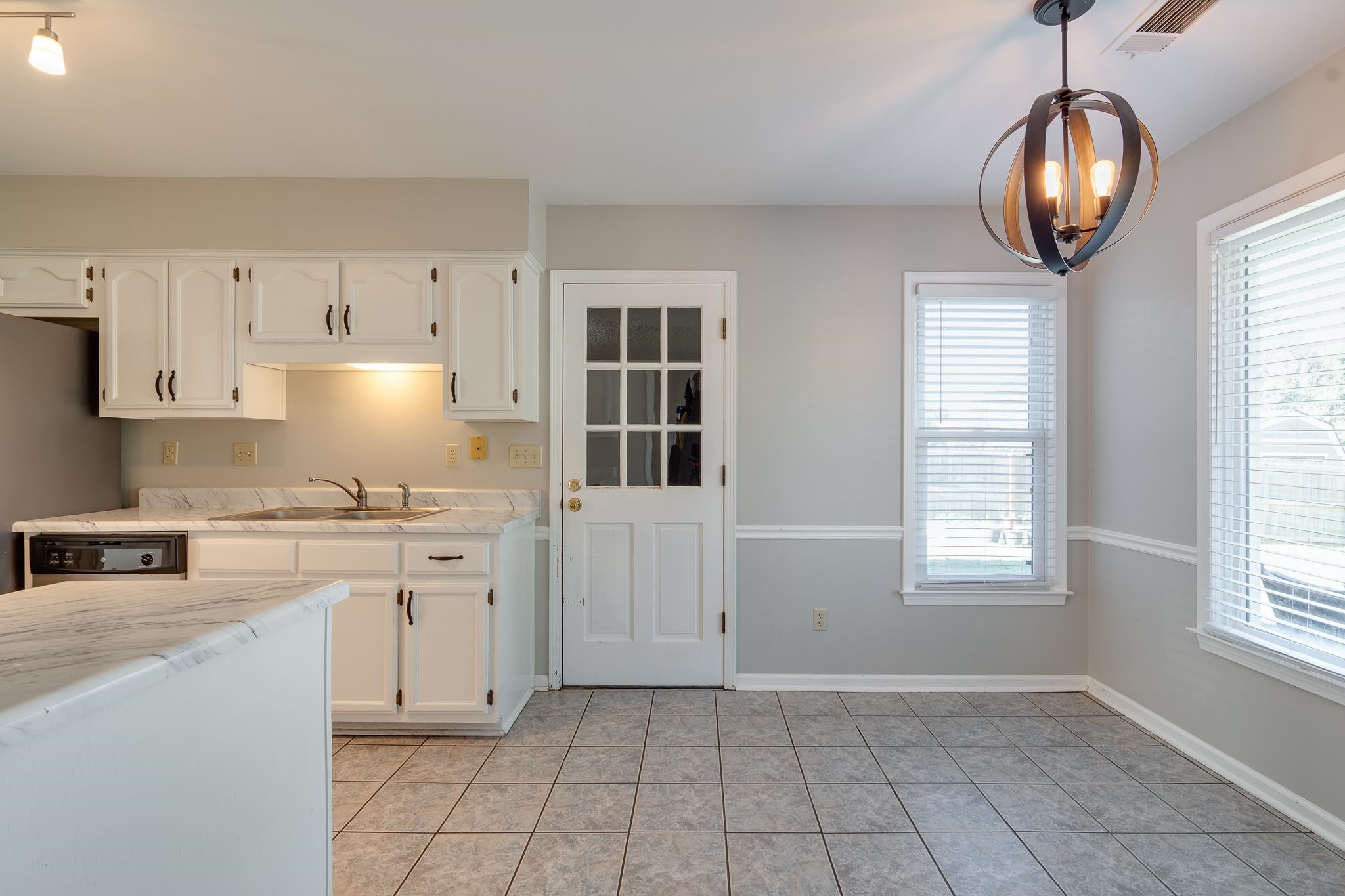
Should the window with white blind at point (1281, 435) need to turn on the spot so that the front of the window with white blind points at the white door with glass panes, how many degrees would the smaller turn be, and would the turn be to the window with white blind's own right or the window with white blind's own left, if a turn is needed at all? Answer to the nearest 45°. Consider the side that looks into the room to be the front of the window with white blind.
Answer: approximately 45° to the window with white blind's own right

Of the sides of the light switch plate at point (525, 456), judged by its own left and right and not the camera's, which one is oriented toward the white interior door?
left

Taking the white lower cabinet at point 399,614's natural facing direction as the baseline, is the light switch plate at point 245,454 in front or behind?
behind

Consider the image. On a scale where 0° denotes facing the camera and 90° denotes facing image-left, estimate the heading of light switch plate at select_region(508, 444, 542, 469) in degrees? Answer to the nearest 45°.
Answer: approximately 0°

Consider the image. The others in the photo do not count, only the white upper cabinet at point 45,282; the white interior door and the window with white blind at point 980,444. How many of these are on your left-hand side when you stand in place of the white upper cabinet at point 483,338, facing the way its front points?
2

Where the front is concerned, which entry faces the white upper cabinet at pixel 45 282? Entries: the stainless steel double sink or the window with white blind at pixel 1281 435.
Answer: the window with white blind

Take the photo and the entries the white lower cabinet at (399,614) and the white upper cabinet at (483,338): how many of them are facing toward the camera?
2

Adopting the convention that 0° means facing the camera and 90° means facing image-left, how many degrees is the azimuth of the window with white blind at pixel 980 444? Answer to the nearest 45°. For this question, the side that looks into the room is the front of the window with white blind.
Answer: approximately 0°

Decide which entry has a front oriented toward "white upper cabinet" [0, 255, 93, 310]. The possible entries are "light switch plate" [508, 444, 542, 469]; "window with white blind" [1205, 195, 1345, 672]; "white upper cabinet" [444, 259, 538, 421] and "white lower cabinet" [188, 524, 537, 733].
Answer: the window with white blind
